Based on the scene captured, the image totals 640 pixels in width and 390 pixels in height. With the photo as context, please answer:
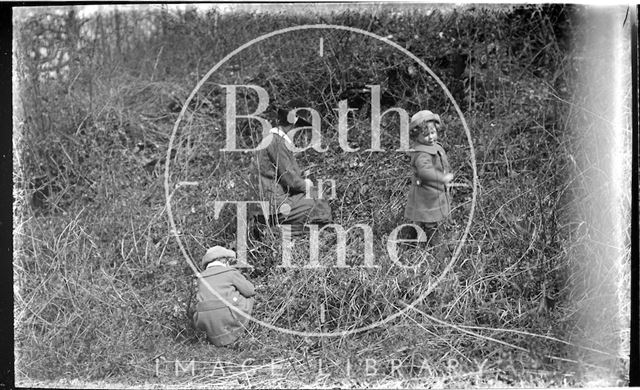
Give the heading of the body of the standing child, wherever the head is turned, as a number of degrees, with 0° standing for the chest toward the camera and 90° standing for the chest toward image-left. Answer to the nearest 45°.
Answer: approximately 315°

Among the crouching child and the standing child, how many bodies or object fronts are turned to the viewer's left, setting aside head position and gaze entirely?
0

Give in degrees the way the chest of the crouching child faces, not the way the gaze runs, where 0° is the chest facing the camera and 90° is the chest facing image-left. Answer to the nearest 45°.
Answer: approximately 225°

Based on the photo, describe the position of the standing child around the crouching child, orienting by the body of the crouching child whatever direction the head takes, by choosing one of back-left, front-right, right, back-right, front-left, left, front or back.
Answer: front-right
